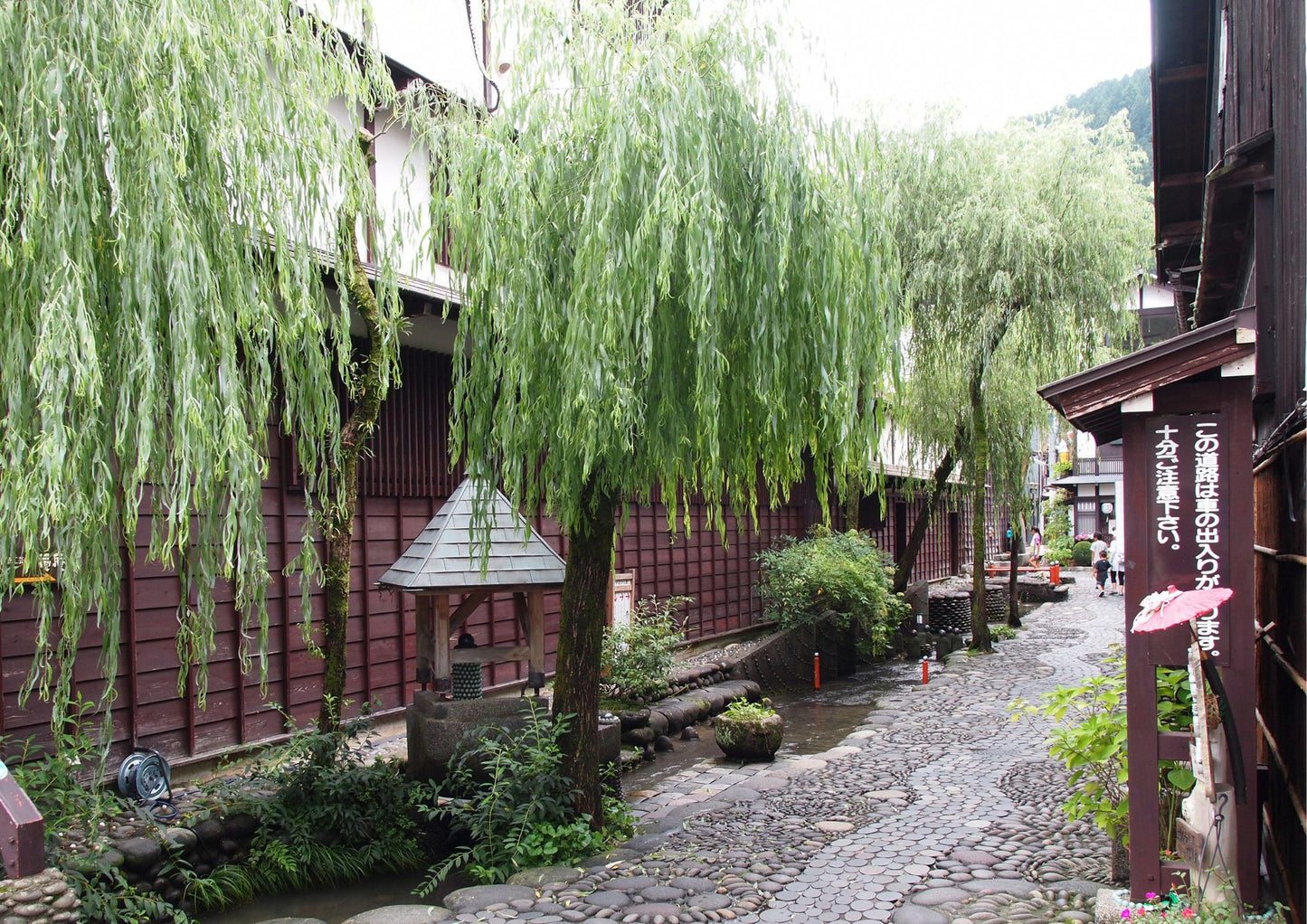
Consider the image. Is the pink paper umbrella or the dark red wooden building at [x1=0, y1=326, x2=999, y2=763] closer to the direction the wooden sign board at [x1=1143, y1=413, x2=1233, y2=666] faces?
the pink paper umbrella

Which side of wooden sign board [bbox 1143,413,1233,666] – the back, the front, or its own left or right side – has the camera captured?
front

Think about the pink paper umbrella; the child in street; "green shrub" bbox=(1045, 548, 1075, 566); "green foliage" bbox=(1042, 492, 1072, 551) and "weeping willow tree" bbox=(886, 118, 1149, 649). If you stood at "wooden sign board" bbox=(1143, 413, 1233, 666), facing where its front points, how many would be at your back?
4

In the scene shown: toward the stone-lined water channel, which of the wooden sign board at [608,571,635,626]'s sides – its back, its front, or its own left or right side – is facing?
front

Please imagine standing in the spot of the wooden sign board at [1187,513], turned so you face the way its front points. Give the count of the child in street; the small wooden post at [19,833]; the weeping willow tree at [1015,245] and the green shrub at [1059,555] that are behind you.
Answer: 3

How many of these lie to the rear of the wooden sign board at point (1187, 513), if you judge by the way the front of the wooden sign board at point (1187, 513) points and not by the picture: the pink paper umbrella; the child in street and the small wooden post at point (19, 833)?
1

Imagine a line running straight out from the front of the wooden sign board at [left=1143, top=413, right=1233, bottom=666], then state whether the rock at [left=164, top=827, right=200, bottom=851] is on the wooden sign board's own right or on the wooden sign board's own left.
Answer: on the wooden sign board's own right
